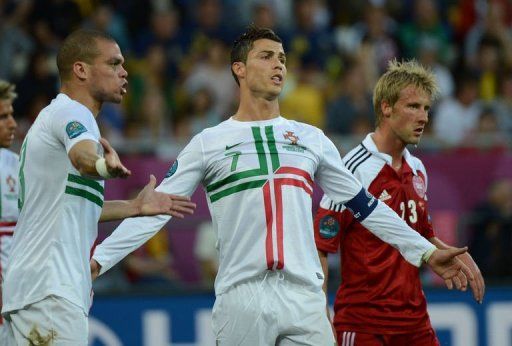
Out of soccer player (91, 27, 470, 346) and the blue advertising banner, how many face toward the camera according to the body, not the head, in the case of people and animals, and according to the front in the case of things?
2

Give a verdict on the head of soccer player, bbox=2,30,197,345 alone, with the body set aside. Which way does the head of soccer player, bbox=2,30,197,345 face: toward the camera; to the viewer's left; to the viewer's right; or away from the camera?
to the viewer's right

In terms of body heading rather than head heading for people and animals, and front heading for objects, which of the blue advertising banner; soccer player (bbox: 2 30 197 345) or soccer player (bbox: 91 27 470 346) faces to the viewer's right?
soccer player (bbox: 2 30 197 345)

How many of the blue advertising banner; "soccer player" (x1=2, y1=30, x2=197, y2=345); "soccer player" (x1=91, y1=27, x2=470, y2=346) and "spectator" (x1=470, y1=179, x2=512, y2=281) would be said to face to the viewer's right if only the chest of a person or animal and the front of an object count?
1

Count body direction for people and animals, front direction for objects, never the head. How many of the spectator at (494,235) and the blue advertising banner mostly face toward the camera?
2

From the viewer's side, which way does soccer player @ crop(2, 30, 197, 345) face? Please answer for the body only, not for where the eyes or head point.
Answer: to the viewer's right

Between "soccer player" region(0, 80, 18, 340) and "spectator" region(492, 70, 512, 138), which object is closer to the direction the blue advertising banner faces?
the soccer player

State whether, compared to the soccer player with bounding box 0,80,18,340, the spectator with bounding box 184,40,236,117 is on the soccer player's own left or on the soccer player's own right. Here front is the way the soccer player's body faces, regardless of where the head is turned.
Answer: on the soccer player's own left

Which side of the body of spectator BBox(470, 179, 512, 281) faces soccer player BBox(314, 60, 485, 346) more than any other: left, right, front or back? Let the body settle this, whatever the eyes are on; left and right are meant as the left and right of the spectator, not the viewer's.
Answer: front
